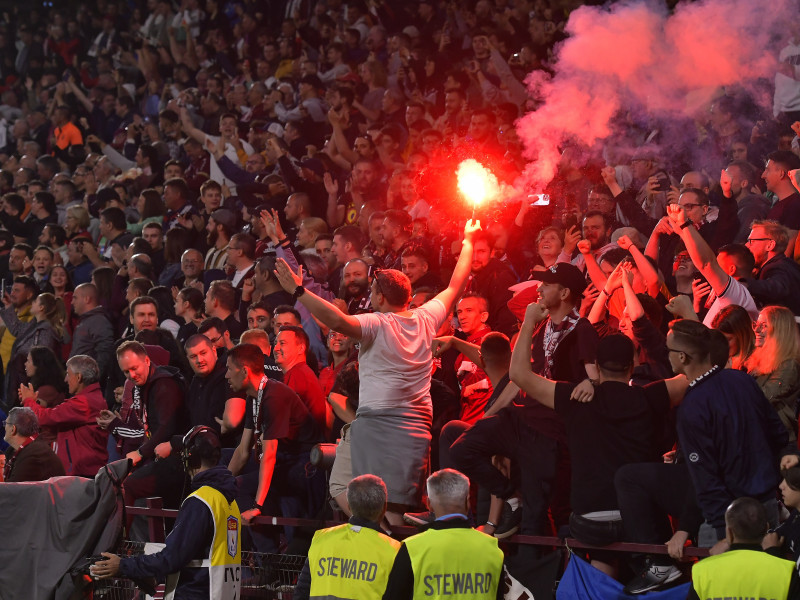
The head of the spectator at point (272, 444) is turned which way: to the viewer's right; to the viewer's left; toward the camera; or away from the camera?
to the viewer's left

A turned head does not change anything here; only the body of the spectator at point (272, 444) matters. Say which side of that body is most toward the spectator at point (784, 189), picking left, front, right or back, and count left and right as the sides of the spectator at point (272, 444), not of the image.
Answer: back

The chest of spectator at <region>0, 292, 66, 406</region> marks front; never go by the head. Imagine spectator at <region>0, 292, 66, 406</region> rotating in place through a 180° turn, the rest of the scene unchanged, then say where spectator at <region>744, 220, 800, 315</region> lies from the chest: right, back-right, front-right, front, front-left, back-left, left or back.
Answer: front-right

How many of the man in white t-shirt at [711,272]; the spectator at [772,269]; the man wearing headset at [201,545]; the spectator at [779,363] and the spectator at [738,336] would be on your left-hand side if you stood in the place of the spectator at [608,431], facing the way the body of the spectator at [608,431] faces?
1

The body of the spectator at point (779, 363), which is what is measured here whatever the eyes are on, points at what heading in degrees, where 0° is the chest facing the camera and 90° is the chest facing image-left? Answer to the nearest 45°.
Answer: approximately 90°

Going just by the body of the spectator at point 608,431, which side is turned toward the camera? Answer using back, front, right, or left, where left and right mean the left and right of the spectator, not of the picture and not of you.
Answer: back

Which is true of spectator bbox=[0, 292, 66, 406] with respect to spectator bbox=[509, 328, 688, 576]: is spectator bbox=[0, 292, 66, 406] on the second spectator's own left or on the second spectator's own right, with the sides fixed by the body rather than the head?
on the second spectator's own left

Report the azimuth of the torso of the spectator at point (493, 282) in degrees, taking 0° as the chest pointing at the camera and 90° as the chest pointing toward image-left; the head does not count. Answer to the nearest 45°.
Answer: approximately 45°

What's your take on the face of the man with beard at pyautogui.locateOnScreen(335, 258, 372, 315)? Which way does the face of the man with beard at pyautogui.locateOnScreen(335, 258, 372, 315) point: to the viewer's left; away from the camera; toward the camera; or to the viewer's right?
toward the camera

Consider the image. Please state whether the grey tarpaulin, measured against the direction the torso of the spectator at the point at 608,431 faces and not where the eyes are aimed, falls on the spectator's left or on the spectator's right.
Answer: on the spectator's left

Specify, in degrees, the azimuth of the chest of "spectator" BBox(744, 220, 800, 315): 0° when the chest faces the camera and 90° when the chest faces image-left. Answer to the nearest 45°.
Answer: approximately 90°

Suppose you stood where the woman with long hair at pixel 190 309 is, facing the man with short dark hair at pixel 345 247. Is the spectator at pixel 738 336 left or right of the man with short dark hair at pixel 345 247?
right

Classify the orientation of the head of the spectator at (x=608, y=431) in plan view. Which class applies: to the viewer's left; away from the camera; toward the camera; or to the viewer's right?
away from the camera

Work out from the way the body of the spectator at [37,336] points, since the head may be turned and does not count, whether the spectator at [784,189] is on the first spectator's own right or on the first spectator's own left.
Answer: on the first spectator's own left
